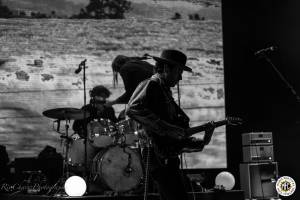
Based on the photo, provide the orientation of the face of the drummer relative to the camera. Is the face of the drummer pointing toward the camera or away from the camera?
toward the camera

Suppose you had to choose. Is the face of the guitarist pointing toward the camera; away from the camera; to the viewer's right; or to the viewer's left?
to the viewer's right

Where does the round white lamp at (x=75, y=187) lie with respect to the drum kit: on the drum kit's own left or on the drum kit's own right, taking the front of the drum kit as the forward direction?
on the drum kit's own right

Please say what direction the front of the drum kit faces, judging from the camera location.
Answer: facing the viewer and to the right of the viewer

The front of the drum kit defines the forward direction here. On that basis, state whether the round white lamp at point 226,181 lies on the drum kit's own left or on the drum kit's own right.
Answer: on the drum kit's own left
